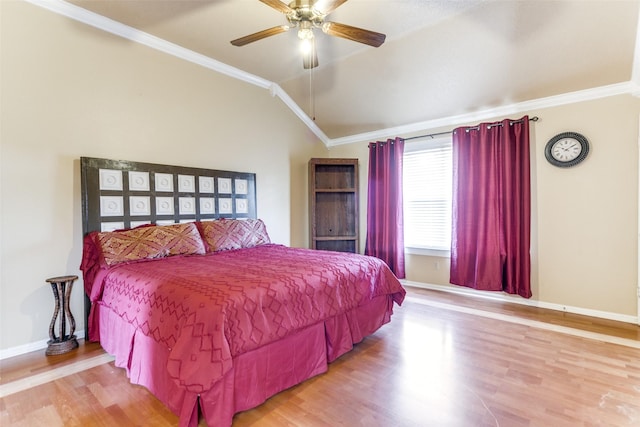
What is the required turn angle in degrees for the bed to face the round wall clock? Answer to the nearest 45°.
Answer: approximately 45° to its left

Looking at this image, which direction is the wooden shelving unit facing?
toward the camera

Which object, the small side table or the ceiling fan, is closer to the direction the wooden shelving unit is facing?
the ceiling fan

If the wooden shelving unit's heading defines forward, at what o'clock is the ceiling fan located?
The ceiling fan is roughly at 12 o'clock from the wooden shelving unit.

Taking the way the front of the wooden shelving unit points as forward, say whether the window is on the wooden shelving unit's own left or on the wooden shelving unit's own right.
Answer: on the wooden shelving unit's own left

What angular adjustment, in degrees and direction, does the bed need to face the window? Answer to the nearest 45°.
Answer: approximately 90° to its left

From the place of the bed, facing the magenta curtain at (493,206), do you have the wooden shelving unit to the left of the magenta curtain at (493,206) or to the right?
left

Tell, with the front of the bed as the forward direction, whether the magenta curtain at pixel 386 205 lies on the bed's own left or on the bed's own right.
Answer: on the bed's own left

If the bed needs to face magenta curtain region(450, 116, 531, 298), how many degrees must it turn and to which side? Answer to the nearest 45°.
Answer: approximately 45° to its left

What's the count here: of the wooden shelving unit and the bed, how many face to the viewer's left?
0

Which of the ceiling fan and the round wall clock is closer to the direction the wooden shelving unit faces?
the ceiling fan
